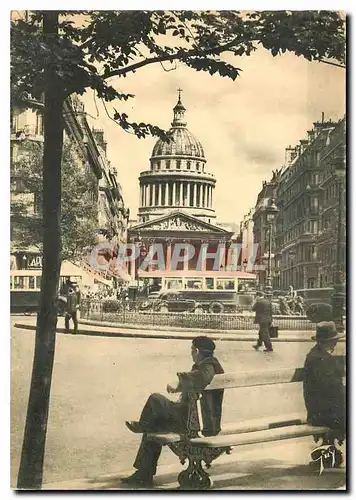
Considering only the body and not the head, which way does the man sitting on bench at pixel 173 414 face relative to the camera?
to the viewer's left

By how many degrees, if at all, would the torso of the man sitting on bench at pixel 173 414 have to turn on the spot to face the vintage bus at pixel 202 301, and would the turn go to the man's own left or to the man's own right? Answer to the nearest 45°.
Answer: approximately 90° to the man's own right

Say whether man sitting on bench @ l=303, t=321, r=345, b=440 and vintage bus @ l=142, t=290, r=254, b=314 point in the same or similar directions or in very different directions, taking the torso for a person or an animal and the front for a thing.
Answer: very different directions

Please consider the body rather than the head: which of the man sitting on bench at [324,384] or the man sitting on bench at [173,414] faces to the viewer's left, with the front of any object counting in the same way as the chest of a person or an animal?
the man sitting on bench at [173,414]

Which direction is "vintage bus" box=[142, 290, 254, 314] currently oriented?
to the viewer's left
